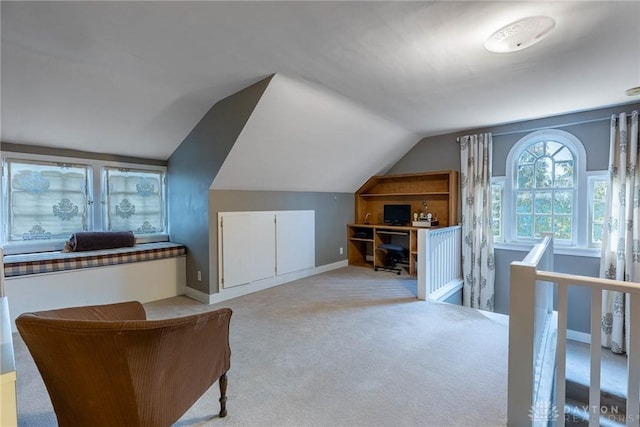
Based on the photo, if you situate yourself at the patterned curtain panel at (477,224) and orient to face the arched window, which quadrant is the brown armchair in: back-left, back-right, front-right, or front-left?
back-right

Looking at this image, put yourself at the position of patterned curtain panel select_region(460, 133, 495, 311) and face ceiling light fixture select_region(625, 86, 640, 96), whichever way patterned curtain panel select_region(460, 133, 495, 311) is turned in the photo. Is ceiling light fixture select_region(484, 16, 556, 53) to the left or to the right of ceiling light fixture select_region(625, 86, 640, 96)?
right

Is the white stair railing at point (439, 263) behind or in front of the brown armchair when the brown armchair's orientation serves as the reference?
in front

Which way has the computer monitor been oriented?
toward the camera

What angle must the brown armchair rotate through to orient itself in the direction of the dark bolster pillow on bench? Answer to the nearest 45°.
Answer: approximately 45° to its left

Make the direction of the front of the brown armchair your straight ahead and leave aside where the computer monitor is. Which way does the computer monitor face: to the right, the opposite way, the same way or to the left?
the opposite way

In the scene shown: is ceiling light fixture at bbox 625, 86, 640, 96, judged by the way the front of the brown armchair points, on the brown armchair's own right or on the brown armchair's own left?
on the brown armchair's own right

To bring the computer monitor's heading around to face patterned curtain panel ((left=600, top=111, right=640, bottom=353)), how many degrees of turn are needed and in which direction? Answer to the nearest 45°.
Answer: approximately 45° to its left

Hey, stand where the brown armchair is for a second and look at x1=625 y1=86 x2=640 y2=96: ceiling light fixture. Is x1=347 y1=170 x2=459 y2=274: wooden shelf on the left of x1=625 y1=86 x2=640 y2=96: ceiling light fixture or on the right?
left

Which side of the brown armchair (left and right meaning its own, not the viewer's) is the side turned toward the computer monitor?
front

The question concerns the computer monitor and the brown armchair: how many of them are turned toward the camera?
1

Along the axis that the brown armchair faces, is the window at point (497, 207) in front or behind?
in front

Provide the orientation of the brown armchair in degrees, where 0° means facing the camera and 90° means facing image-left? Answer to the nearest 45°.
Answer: approximately 225°

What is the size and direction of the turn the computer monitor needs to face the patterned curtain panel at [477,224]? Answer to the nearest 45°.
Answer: approximately 45° to its left
